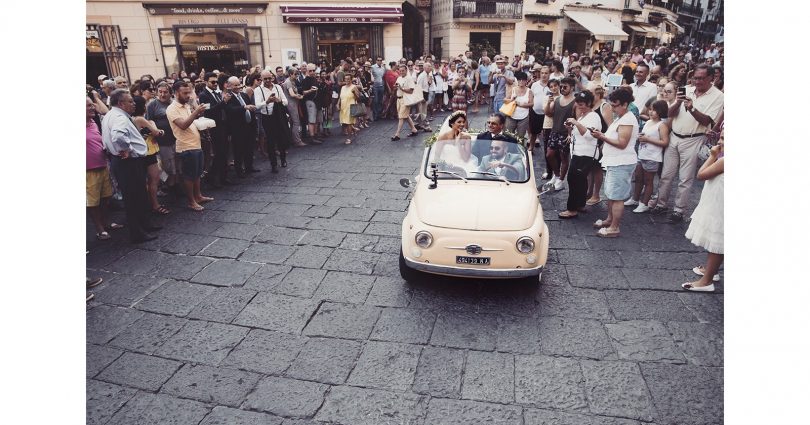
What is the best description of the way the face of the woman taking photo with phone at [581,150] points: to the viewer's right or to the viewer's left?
to the viewer's left

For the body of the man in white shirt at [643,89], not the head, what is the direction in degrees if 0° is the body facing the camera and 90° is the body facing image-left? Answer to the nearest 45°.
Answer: approximately 45°

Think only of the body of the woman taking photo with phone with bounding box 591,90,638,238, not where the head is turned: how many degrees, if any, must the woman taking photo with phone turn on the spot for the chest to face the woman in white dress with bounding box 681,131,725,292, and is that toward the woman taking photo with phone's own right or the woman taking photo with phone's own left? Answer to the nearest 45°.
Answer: approximately 135° to the woman taking photo with phone's own left

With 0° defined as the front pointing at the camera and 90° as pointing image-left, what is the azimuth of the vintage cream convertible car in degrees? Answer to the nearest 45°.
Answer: approximately 0°

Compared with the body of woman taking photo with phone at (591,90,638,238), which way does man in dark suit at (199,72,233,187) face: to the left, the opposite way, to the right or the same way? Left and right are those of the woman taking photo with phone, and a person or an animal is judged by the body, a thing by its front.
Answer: the opposite way

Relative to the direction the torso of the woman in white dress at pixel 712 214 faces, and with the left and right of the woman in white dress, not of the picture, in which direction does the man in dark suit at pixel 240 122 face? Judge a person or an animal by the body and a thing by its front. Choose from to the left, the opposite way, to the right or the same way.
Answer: the opposite way

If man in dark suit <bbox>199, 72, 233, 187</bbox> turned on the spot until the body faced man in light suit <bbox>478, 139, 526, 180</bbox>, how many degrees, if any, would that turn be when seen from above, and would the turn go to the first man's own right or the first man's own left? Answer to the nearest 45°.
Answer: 0° — they already face them

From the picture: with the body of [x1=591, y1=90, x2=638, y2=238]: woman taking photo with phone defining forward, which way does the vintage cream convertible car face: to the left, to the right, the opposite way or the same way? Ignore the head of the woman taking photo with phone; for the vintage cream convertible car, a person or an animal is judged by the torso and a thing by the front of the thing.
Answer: to the left

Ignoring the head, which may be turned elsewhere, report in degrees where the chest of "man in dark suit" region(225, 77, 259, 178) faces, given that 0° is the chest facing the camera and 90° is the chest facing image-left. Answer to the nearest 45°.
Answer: approximately 315°

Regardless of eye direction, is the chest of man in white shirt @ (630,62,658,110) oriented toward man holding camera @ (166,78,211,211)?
yes
